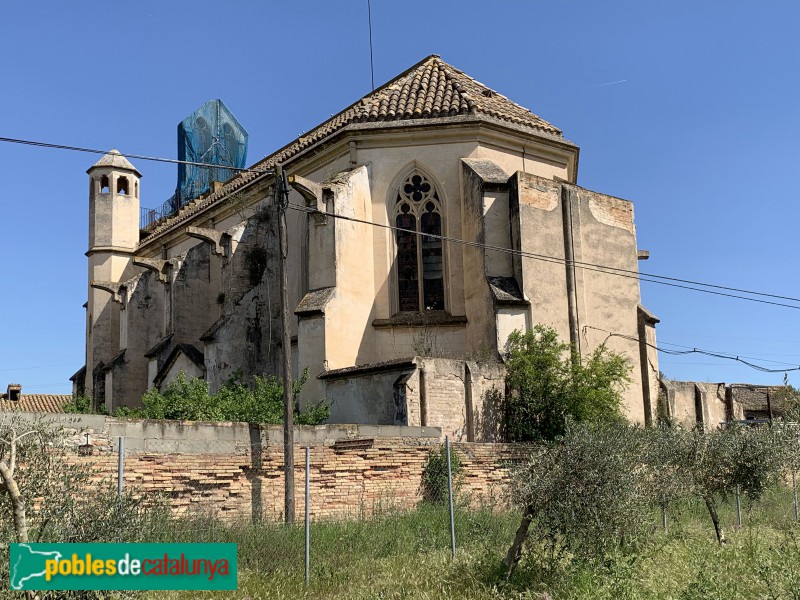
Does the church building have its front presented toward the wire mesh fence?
no

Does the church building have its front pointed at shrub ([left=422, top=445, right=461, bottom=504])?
no

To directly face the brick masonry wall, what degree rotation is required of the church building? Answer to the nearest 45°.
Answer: approximately 135° to its left

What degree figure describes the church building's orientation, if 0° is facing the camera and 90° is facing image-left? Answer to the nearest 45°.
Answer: approximately 135°
